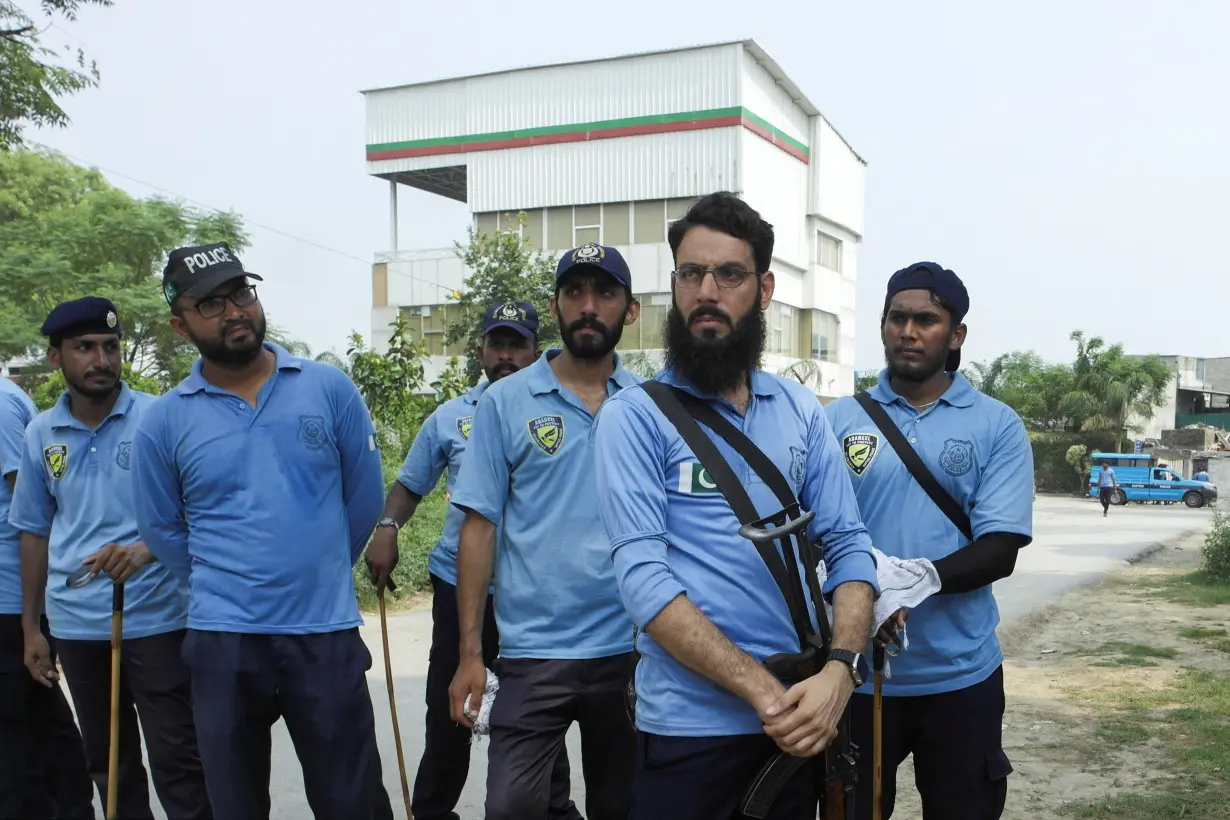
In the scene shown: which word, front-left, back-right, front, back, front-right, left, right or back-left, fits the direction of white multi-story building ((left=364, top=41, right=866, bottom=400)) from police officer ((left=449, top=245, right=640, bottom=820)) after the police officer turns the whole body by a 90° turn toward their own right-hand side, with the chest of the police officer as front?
back-right

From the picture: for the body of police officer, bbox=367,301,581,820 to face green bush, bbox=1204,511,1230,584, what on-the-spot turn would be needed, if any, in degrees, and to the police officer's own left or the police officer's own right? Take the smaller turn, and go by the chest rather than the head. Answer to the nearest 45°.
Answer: approximately 90° to the police officer's own left

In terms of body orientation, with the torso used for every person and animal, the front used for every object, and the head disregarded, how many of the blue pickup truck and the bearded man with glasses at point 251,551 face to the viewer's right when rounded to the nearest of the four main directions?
1

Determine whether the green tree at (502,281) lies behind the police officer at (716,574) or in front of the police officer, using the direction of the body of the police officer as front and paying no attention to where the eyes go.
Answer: behind

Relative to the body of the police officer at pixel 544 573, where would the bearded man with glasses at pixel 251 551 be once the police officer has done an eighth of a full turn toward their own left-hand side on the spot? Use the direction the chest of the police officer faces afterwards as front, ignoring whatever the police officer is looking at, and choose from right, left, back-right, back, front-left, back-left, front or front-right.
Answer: back

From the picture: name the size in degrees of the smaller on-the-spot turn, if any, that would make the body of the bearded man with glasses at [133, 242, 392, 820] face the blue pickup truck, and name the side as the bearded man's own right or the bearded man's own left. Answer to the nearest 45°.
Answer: approximately 135° to the bearded man's own left

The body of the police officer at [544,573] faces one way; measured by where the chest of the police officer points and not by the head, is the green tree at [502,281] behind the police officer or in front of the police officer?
behind

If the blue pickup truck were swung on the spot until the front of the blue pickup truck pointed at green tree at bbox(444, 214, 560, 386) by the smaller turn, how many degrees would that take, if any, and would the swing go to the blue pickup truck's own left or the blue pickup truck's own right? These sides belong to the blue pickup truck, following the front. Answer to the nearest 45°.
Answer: approximately 135° to the blue pickup truck's own right

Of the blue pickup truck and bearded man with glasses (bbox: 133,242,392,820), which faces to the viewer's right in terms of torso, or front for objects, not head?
the blue pickup truck

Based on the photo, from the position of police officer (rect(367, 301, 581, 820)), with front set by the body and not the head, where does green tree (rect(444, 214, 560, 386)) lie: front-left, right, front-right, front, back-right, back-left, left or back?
back-left

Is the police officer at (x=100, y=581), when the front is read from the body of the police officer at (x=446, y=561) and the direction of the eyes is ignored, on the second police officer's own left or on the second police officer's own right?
on the second police officer's own right

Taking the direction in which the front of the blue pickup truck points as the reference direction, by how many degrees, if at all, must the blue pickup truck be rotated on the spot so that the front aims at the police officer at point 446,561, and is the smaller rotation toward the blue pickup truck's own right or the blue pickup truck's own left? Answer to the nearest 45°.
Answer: approximately 90° to the blue pickup truck's own right

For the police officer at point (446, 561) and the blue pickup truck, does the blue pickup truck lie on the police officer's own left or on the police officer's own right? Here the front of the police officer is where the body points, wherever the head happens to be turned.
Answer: on the police officer's own left
